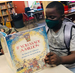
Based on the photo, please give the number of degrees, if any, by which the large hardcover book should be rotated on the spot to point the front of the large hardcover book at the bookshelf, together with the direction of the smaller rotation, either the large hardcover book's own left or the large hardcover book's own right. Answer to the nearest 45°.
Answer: approximately 180°

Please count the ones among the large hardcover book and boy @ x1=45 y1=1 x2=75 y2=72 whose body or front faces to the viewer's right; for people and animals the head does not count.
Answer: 0

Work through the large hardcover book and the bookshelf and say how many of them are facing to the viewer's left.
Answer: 0

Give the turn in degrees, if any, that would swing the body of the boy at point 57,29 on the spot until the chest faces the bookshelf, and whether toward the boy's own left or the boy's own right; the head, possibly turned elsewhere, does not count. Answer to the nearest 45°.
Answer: approximately 90° to the boy's own right

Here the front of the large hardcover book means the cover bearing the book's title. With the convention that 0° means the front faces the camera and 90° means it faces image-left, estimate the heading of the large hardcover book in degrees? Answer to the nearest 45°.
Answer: approximately 0°
